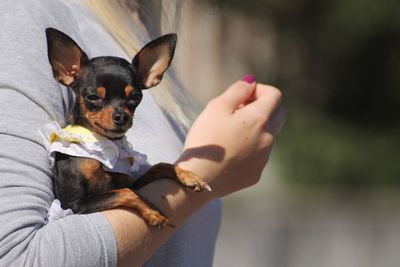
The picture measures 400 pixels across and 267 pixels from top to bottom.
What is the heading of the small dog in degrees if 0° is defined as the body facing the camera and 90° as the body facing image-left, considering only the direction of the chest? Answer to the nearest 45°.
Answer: approximately 315°
